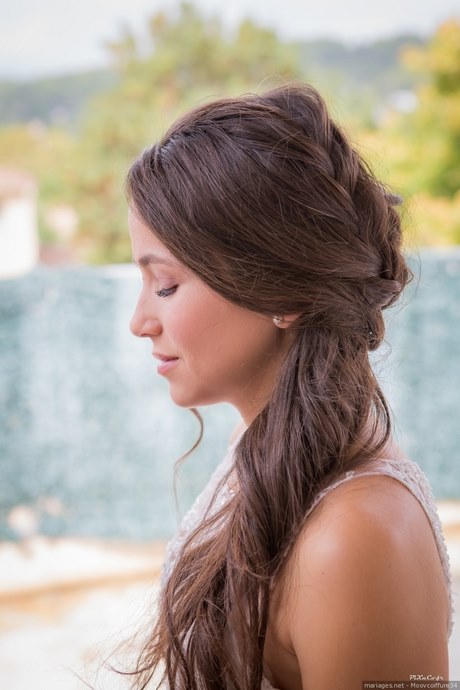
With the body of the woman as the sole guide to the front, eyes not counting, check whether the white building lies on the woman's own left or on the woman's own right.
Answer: on the woman's own right

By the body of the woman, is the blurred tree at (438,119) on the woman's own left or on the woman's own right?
on the woman's own right

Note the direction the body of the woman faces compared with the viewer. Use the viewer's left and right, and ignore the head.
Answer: facing to the left of the viewer

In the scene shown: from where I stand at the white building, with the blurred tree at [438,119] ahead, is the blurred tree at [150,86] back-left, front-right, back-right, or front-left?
front-left

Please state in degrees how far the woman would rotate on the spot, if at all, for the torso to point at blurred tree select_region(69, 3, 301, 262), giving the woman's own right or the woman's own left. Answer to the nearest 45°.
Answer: approximately 90° to the woman's own right

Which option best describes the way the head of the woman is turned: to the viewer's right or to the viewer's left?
to the viewer's left
